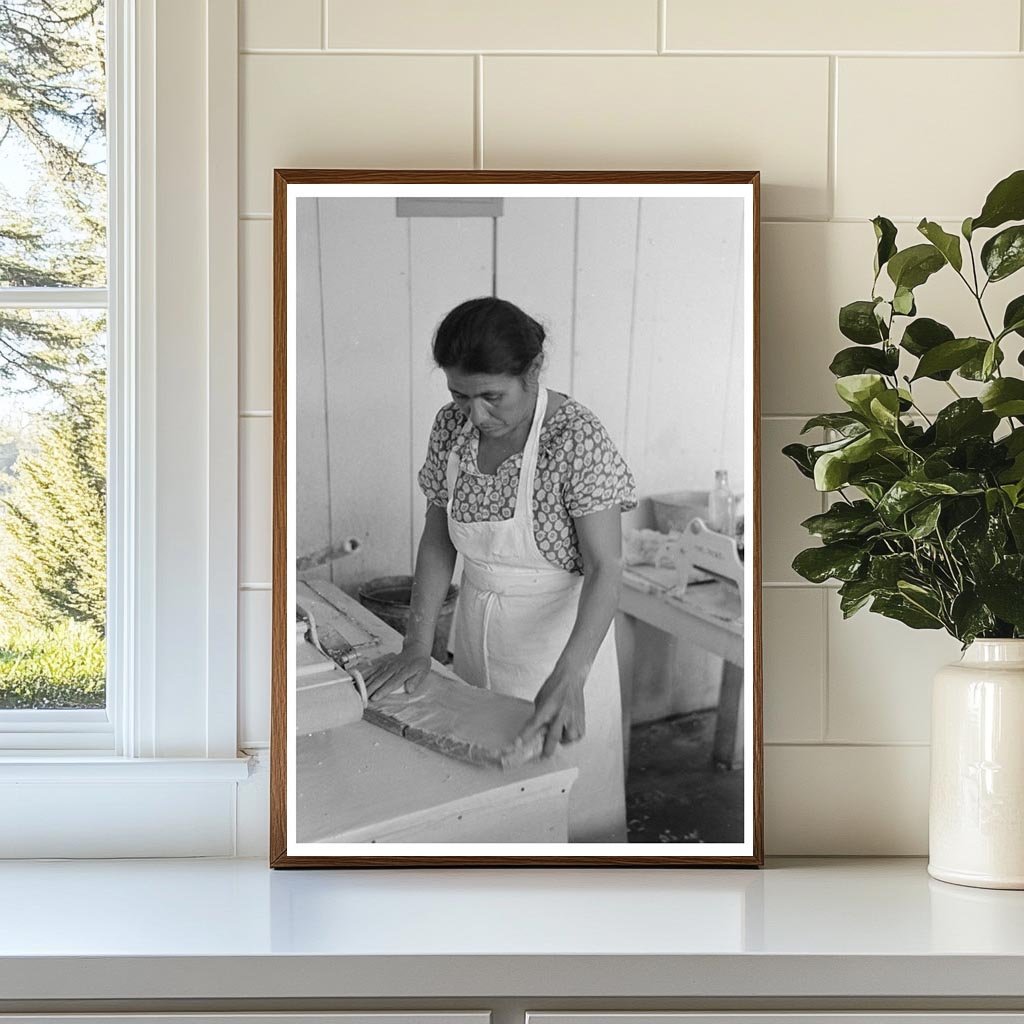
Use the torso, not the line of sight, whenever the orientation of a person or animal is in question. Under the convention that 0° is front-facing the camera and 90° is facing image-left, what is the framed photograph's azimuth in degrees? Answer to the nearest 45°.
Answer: approximately 0°
